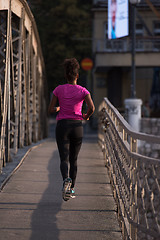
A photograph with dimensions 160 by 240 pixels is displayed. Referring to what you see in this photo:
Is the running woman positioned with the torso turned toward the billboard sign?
yes

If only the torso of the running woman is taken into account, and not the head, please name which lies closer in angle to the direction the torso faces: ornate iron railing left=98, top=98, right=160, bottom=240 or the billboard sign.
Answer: the billboard sign

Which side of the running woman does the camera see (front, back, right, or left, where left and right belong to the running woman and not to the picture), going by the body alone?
back
